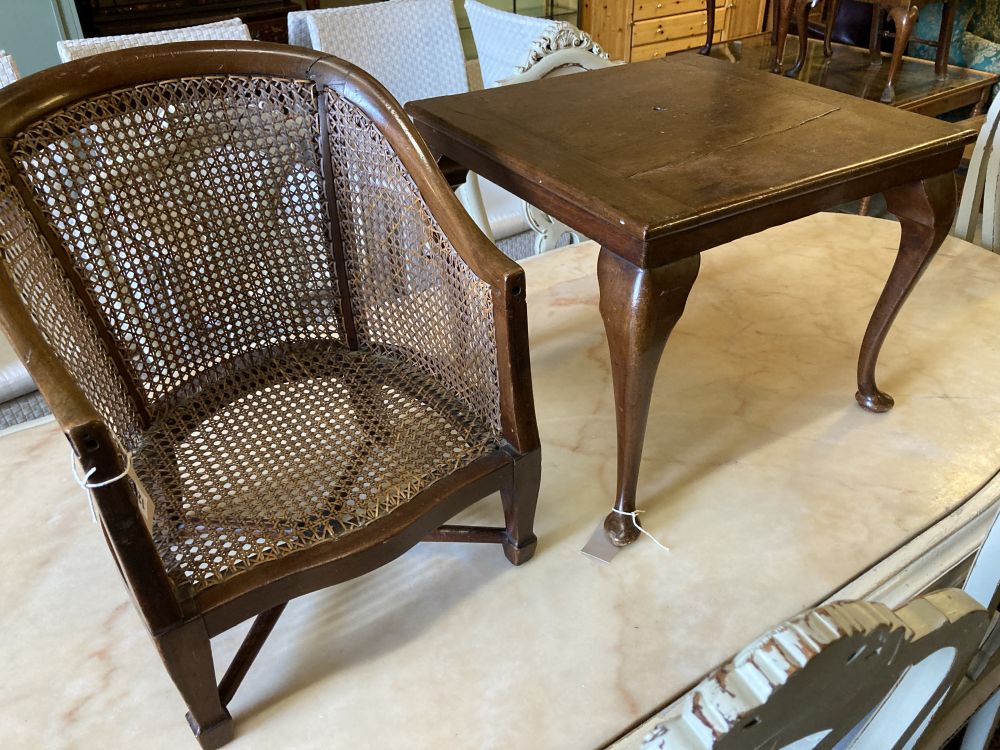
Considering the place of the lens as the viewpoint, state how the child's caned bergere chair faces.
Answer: facing the viewer and to the right of the viewer

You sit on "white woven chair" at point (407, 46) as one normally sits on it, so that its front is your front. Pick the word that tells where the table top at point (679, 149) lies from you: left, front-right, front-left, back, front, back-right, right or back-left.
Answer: front-right

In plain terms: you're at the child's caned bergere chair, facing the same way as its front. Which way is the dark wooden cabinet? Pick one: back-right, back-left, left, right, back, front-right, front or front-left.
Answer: back-left
